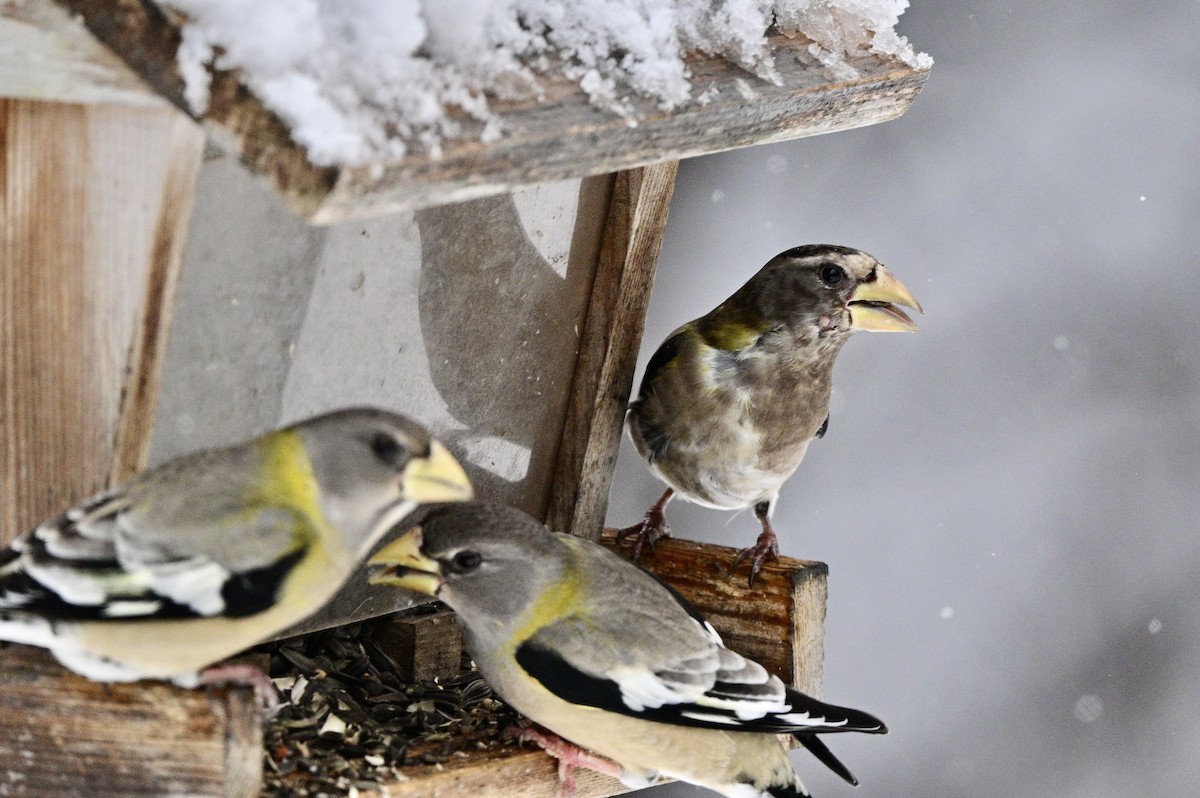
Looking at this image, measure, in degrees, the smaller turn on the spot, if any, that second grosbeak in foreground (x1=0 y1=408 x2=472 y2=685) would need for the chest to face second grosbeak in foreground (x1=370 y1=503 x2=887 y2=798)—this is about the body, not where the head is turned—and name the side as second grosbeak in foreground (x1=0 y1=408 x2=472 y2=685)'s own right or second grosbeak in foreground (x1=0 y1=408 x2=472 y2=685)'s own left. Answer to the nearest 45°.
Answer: approximately 45° to second grosbeak in foreground (x1=0 y1=408 x2=472 y2=685)'s own left

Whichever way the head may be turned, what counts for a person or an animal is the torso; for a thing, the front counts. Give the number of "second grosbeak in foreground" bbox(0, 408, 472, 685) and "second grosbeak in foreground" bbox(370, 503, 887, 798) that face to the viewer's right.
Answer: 1

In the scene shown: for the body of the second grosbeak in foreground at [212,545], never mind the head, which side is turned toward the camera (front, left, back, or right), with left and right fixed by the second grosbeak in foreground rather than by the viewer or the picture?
right

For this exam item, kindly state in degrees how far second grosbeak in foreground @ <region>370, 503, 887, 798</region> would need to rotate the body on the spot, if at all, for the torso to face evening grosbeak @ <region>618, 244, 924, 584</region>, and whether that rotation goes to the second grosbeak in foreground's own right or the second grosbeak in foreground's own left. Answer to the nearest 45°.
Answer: approximately 90° to the second grosbeak in foreground's own right

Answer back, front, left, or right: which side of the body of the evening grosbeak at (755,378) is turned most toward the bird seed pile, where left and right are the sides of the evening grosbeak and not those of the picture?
right

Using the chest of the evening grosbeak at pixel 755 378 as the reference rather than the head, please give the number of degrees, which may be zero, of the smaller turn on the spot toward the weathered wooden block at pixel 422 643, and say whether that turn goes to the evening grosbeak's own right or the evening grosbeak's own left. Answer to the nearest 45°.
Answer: approximately 90° to the evening grosbeak's own right

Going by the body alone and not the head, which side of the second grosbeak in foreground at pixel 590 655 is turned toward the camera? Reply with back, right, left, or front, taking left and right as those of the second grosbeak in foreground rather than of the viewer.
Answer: left

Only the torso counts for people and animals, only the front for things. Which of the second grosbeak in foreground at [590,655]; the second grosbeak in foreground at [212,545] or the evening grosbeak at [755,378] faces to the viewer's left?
the second grosbeak in foreground at [590,655]
